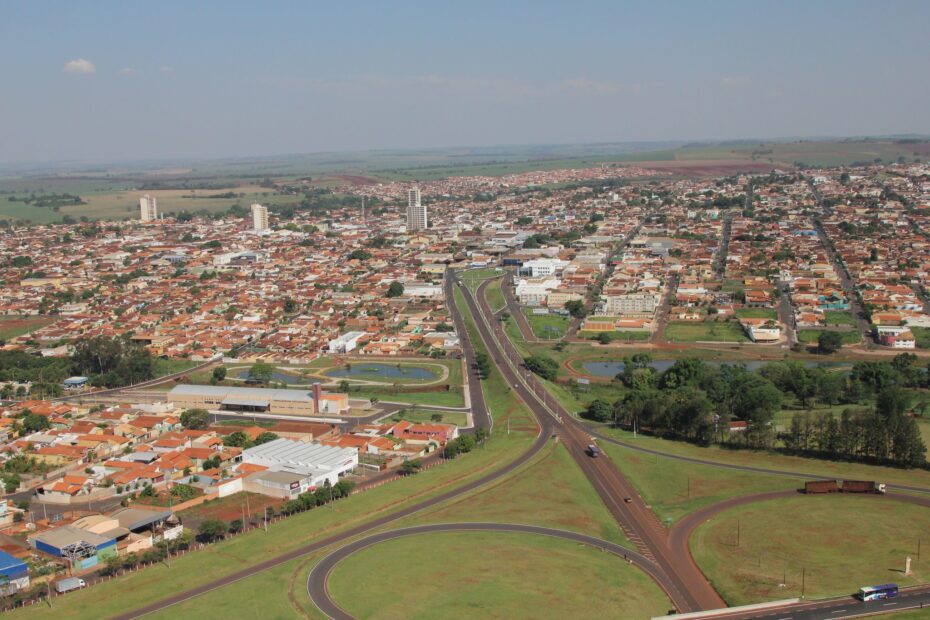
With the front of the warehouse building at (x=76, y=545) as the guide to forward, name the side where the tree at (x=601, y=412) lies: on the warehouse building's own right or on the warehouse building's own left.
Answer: on the warehouse building's own left

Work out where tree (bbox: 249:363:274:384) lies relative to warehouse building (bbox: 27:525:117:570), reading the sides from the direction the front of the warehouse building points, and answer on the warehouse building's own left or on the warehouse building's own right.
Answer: on the warehouse building's own left

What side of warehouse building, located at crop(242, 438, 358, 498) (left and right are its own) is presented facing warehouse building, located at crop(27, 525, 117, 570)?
right

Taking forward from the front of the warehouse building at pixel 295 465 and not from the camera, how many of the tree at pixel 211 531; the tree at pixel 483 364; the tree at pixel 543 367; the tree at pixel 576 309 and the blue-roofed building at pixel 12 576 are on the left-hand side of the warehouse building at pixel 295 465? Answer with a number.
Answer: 3

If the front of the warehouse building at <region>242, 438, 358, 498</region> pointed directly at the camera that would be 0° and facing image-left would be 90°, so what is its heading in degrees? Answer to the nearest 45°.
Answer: approximately 315°

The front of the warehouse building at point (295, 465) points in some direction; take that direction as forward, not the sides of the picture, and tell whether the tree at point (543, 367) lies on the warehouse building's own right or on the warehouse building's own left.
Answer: on the warehouse building's own left

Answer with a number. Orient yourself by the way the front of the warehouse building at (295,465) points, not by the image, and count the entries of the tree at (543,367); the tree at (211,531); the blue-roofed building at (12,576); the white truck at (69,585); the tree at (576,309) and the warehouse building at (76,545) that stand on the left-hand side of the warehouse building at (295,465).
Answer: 2

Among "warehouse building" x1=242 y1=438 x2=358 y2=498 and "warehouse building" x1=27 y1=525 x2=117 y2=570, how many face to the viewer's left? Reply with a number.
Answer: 0

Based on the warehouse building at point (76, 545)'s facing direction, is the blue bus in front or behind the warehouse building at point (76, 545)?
in front

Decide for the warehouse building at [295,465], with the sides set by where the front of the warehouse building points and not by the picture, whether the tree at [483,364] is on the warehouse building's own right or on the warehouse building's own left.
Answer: on the warehouse building's own left

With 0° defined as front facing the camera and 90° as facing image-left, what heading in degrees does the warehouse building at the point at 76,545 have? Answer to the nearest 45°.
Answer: approximately 315°

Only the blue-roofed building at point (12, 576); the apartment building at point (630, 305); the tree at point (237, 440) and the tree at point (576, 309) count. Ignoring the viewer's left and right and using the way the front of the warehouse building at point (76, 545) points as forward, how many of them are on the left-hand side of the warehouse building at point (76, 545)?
3

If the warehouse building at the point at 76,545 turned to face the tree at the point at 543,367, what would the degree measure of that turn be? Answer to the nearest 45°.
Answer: approximately 90° to its left
